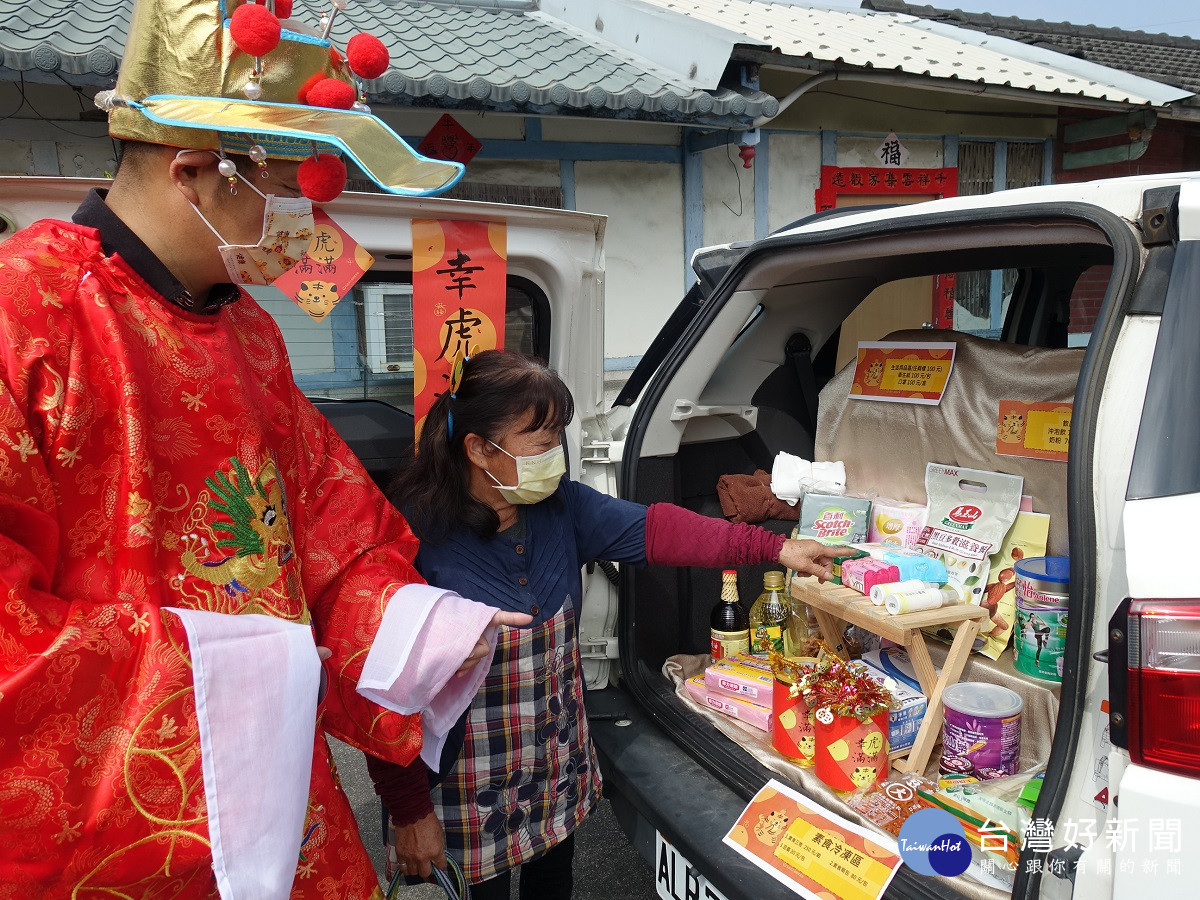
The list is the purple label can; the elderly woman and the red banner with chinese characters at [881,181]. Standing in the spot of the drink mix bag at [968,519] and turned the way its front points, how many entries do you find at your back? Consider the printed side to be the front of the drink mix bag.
1

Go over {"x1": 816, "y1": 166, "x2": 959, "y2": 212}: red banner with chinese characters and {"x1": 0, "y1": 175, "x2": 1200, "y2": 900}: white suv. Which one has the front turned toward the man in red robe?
the red banner with chinese characters

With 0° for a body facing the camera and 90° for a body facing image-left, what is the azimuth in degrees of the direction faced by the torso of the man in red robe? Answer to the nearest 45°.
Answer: approximately 315°

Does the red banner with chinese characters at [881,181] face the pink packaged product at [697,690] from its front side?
yes

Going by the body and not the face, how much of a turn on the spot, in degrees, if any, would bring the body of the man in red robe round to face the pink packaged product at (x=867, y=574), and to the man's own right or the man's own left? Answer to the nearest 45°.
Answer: approximately 90° to the man's own left

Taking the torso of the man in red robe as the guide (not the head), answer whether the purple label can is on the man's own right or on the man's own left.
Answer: on the man's own left

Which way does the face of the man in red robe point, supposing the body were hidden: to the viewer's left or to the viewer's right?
to the viewer's right

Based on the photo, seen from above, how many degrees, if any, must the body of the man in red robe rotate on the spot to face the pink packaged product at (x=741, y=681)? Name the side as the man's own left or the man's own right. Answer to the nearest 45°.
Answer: approximately 90° to the man's own left
